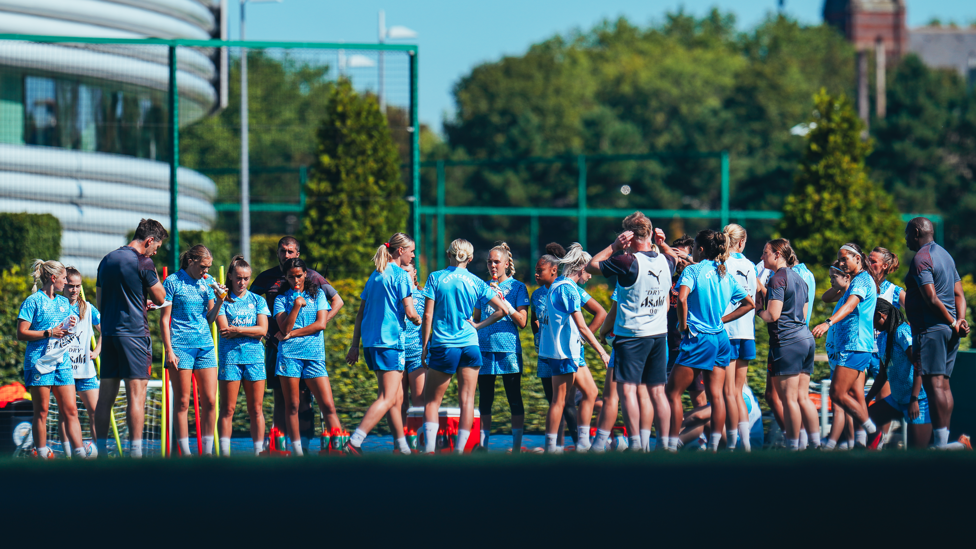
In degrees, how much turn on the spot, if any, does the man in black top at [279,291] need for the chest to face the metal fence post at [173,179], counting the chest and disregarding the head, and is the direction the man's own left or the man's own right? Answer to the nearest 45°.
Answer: approximately 180°

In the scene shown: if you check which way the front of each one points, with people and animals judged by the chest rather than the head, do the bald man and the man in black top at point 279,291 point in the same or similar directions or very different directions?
very different directions

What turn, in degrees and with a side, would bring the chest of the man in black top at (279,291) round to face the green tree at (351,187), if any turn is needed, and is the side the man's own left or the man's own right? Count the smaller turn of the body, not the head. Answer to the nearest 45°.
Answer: approximately 180°

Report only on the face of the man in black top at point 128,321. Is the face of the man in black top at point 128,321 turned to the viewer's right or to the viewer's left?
to the viewer's right

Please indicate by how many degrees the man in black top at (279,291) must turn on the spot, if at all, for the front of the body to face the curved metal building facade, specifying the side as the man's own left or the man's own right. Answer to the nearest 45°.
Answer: approximately 180°

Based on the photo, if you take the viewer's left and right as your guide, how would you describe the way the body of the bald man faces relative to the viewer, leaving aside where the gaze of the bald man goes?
facing away from the viewer and to the left of the viewer

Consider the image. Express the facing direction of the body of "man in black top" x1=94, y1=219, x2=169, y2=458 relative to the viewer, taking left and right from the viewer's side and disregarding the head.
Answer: facing away from the viewer and to the right of the viewer

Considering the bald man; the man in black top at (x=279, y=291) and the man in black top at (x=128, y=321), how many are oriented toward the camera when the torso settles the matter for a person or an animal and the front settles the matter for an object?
1

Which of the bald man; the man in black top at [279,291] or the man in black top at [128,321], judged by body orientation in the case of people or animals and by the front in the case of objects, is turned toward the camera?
the man in black top at [279,291]

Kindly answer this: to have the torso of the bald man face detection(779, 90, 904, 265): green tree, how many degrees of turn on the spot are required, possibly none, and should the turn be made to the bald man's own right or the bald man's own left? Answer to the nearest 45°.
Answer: approximately 45° to the bald man's own right

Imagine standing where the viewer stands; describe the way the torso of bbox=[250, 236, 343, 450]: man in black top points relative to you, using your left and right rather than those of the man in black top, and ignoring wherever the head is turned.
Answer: facing the viewer

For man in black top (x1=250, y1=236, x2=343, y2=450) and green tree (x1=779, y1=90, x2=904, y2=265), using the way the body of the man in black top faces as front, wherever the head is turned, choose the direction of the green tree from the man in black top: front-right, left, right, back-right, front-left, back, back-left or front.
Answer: back-left

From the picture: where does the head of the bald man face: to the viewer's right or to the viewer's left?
to the viewer's left
